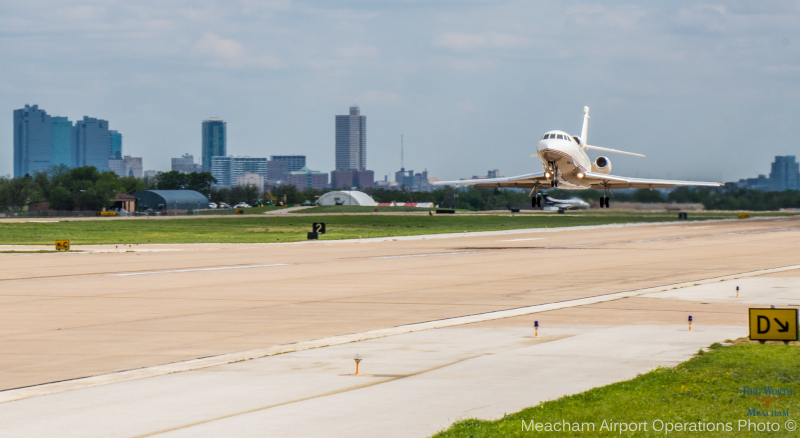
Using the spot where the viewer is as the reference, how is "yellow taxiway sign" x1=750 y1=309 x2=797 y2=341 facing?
facing the viewer
